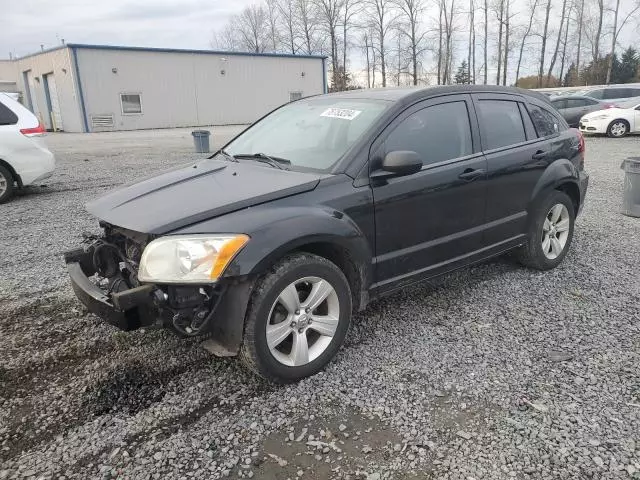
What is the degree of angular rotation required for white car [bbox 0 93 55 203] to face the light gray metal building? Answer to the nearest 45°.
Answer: approximately 90° to its right

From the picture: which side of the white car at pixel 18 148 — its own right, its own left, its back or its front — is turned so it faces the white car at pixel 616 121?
back

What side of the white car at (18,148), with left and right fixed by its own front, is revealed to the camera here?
left

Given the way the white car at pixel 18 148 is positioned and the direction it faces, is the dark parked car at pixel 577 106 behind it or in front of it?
behind

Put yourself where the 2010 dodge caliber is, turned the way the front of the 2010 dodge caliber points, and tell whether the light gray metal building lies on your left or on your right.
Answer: on your right

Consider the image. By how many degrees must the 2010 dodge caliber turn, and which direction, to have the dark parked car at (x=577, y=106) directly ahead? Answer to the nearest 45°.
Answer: approximately 180°

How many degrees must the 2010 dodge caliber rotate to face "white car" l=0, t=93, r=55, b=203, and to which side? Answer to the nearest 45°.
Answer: approximately 90° to its right

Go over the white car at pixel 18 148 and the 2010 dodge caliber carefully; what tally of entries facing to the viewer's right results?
0

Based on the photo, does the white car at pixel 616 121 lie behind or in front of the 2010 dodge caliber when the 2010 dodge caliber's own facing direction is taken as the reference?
behind

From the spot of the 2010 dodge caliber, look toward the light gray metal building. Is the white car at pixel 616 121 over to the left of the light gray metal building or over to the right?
right

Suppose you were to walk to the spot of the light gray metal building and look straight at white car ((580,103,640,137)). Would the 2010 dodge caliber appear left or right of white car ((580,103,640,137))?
right
